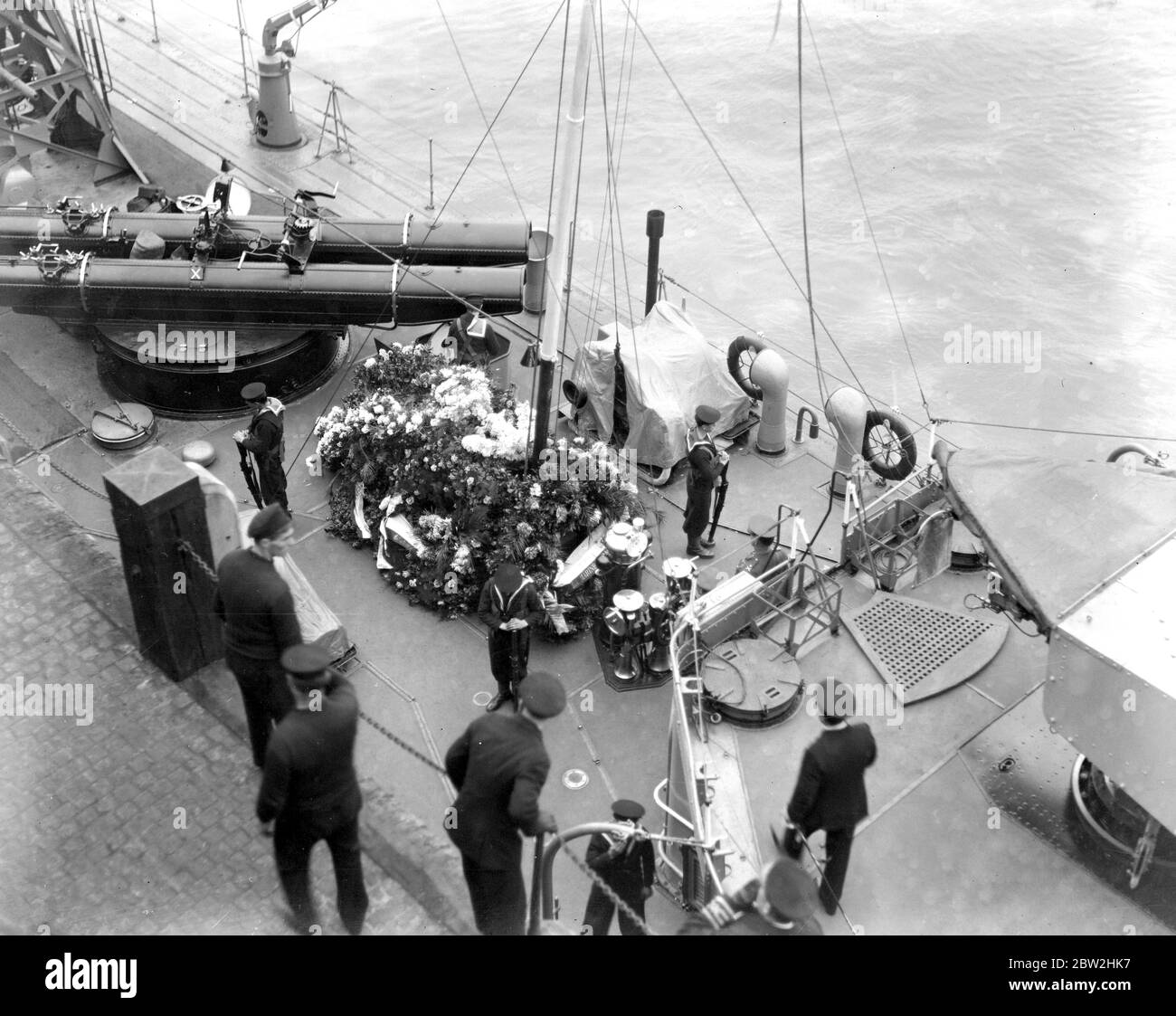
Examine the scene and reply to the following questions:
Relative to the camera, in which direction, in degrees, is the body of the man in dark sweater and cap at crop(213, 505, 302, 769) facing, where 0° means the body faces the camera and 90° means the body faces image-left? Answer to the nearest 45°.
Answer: approximately 225°

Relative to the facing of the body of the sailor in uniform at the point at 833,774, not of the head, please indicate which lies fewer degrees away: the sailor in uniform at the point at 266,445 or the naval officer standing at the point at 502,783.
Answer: the sailor in uniform

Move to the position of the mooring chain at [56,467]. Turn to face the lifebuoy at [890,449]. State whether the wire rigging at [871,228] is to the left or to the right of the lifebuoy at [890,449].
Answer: left

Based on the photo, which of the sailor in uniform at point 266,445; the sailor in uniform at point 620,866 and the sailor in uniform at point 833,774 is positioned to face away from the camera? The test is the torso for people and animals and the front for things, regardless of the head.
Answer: the sailor in uniform at point 833,774

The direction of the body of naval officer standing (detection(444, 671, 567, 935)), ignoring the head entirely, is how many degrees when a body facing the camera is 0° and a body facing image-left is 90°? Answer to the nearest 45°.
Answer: approximately 225°

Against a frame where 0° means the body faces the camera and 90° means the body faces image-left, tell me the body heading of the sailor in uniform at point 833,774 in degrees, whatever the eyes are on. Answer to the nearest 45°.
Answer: approximately 180°

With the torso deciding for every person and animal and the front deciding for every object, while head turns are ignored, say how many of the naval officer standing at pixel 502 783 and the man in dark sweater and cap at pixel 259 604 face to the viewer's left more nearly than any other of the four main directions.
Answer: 0

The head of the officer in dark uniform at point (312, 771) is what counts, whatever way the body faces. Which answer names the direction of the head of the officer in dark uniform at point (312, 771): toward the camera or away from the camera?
away from the camera

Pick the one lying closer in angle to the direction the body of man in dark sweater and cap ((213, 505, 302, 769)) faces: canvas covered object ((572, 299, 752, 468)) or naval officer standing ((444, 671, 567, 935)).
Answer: the canvas covered object

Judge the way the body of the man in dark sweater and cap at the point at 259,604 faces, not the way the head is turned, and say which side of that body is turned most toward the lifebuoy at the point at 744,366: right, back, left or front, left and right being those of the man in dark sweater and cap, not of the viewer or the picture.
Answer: front
